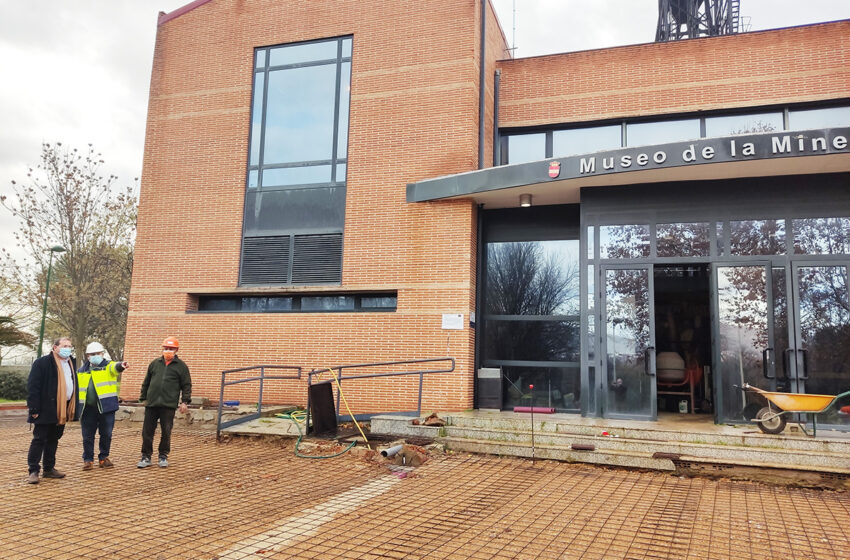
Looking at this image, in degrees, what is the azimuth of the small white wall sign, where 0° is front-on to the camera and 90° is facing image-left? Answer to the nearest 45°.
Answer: approximately 0°

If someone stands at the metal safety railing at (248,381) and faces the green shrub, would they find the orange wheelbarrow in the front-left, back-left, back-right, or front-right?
back-right

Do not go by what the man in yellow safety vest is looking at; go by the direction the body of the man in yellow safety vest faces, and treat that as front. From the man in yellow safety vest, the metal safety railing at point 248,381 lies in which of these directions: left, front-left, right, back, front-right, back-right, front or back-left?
back-left

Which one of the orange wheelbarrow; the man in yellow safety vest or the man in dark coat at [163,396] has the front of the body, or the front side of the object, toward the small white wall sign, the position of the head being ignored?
the orange wheelbarrow

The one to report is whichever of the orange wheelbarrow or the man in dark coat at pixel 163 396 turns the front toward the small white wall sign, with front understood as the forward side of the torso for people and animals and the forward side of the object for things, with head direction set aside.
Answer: the orange wheelbarrow

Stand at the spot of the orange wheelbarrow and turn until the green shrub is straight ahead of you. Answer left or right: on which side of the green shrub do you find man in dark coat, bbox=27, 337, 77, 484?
left

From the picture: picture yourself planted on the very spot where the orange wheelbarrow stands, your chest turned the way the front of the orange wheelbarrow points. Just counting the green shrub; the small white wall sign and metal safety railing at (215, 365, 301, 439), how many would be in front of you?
3
